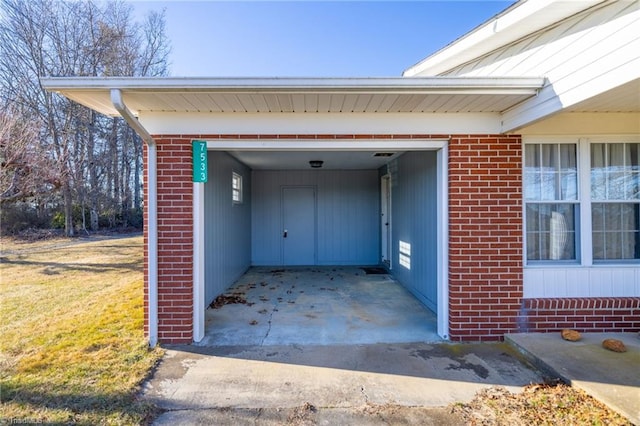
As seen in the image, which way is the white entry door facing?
to the viewer's left

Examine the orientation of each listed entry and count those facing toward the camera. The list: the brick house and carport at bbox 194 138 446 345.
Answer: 2

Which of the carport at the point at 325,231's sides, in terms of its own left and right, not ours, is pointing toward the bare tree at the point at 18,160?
right

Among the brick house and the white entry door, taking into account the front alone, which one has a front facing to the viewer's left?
the white entry door

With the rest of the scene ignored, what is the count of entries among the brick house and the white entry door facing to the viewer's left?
1

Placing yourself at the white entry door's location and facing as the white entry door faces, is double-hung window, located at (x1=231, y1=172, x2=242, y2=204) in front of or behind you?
in front

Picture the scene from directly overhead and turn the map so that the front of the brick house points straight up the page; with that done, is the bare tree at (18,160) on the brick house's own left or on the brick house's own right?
on the brick house's own right

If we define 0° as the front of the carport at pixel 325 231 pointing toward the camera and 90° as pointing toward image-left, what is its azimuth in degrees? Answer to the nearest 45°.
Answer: approximately 0°

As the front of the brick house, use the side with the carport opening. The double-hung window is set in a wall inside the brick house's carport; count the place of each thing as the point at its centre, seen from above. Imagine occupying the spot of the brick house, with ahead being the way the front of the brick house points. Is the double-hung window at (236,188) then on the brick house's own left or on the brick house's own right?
on the brick house's own right

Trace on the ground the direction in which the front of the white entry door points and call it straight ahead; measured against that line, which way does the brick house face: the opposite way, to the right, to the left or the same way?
to the left
